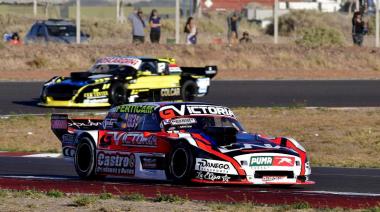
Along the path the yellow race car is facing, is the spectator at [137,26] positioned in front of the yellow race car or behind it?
behind

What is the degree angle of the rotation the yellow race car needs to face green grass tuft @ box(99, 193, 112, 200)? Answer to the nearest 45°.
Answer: approximately 45° to its left

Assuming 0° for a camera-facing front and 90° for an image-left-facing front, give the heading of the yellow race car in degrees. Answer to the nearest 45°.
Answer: approximately 45°

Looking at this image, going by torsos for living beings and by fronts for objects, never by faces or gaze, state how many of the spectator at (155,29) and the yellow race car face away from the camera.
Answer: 0

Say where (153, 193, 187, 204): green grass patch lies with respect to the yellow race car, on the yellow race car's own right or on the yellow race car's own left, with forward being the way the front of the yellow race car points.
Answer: on the yellow race car's own left

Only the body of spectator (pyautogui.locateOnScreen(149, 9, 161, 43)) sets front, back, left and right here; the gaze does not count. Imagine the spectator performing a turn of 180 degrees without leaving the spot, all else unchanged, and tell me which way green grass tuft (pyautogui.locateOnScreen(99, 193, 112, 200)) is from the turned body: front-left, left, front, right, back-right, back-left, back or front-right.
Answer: back

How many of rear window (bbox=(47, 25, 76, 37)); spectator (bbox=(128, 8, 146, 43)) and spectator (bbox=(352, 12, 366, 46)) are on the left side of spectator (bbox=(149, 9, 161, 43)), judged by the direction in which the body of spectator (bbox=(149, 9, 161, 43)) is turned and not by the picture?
1

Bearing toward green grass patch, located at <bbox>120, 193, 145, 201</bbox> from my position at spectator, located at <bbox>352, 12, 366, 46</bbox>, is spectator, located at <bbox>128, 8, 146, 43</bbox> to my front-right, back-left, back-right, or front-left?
front-right

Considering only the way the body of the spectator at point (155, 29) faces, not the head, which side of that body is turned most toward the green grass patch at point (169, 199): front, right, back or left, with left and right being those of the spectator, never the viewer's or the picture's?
front

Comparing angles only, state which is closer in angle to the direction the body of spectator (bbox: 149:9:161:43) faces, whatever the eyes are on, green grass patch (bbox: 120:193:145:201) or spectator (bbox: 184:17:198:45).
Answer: the green grass patch

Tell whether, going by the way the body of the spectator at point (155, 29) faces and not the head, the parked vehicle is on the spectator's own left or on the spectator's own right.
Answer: on the spectator's own right

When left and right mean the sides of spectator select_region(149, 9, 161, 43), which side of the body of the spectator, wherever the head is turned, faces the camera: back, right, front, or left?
front

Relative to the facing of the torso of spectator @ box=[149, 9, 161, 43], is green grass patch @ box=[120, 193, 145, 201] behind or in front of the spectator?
in front

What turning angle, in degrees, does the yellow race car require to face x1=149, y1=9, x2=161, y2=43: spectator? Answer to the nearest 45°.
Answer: approximately 135° to its right

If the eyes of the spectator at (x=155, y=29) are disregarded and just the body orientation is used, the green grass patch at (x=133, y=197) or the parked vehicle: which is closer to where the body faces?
the green grass patch
